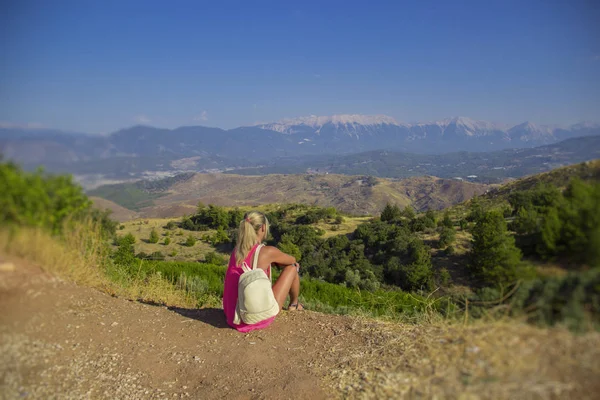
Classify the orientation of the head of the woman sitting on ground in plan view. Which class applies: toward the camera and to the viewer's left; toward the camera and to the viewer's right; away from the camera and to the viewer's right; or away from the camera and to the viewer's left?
away from the camera and to the viewer's right

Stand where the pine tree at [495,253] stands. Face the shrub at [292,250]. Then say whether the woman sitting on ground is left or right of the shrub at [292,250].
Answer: left

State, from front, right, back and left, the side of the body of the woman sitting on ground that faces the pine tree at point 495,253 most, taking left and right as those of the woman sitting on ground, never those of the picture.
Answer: front

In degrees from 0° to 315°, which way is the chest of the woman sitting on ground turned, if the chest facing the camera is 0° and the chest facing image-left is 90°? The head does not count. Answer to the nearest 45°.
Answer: approximately 225°

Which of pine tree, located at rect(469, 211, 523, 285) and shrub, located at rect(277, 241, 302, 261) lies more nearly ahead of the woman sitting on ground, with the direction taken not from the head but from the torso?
the shrub

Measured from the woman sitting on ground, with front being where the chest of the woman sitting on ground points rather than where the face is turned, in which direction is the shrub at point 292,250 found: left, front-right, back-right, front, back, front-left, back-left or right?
front-left
